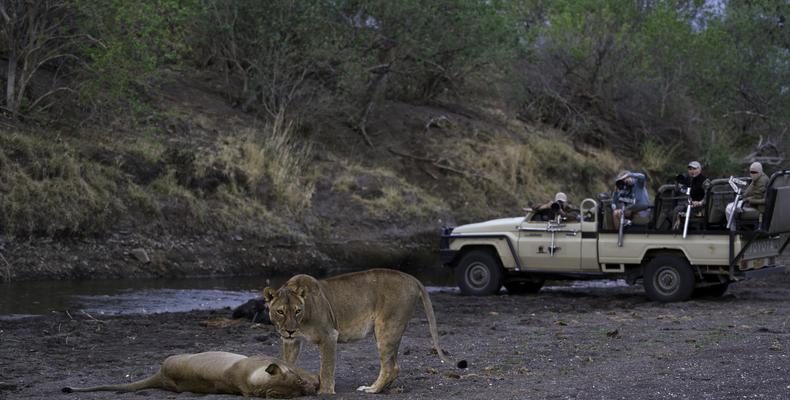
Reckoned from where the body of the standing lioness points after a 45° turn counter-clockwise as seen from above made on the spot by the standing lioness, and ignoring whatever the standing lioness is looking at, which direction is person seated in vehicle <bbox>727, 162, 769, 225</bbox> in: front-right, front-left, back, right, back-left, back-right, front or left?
back-left

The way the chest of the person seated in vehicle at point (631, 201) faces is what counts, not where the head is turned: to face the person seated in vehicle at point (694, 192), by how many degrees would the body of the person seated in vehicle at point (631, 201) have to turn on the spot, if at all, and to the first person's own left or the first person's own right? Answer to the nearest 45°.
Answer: approximately 135° to the first person's own left

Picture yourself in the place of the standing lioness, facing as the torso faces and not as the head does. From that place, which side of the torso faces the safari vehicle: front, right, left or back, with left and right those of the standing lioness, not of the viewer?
back

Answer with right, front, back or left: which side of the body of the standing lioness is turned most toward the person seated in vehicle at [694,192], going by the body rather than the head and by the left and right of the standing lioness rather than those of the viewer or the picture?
back

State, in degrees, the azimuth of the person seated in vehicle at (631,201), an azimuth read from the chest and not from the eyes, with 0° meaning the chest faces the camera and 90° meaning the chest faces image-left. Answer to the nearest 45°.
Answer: approximately 45°

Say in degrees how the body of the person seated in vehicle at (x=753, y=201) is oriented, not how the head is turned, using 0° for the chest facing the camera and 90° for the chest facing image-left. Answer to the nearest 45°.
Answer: approximately 90°

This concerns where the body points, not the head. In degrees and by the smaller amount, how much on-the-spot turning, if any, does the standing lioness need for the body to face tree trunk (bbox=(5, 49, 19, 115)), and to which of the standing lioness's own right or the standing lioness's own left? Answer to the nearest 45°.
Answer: approximately 90° to the standing lioness's own right

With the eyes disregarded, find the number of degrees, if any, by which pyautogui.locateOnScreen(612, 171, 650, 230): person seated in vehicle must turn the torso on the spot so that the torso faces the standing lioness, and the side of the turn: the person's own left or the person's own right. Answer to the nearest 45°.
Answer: approximately 45° to the person's own left
